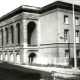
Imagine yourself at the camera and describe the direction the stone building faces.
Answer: facing the viewer and to the left of the viewer
